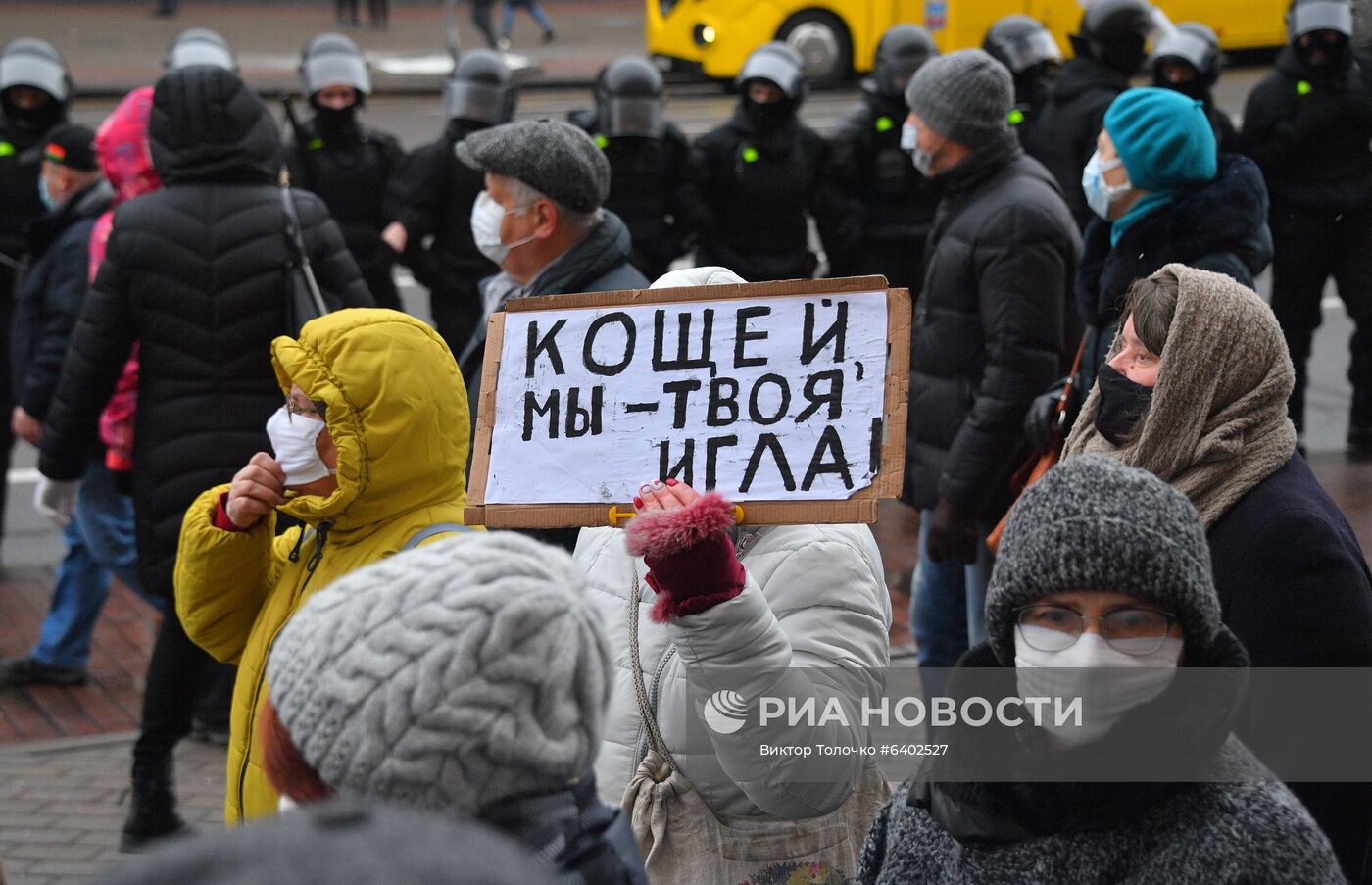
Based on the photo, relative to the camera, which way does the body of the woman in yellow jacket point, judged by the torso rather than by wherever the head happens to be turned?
to the viewer's left

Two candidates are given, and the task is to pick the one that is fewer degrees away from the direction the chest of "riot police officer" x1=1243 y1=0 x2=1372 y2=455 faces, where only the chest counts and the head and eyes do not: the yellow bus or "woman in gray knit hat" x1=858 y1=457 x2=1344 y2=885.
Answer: the woman in gray knit hat

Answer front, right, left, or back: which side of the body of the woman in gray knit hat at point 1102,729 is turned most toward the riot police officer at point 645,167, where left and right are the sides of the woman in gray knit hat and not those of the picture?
back

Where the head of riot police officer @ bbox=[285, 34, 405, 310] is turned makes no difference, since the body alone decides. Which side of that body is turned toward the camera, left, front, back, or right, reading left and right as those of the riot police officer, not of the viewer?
front

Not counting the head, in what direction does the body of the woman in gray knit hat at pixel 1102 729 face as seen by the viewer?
toward the camera

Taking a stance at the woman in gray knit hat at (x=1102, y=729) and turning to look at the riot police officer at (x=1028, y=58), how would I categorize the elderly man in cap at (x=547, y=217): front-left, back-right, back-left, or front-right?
front-left

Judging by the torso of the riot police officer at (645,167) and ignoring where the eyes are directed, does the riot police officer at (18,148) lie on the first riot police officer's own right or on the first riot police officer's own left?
on the first riot police officer's own right

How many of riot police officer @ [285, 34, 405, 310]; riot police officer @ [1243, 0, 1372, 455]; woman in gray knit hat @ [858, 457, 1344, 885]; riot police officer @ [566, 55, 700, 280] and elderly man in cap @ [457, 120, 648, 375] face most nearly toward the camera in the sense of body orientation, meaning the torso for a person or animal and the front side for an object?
4

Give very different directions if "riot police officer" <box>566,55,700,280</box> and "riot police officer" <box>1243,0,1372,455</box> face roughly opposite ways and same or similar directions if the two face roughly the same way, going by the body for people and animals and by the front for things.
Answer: same or similar directions

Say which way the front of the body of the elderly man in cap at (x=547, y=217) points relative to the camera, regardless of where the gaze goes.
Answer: to the viewer's left

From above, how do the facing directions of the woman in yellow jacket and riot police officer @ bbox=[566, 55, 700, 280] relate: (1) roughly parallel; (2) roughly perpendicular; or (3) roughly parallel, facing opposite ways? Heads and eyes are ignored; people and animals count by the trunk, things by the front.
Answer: roughly perpendicular

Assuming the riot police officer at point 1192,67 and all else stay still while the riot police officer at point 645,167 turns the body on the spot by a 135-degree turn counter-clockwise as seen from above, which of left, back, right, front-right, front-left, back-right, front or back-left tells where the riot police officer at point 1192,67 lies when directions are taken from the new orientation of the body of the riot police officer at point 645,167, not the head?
front-right

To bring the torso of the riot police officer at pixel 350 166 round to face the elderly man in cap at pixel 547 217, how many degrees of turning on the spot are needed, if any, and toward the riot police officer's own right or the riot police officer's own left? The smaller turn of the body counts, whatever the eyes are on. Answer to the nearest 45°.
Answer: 0° — they already face them

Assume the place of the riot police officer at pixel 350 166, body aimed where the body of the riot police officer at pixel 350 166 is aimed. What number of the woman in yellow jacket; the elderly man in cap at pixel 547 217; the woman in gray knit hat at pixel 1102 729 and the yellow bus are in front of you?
3

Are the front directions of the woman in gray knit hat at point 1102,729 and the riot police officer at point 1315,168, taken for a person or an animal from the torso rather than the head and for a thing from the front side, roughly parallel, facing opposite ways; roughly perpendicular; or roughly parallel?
roughly parallel

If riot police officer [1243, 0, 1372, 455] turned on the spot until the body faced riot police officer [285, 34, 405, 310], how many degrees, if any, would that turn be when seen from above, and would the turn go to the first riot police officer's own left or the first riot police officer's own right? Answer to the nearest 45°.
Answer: approximately 45° to the first riot police officer's own right
